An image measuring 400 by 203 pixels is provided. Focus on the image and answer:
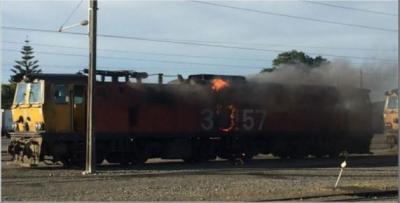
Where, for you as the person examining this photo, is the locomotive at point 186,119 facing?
facing the viewer and to the left of the viewer
